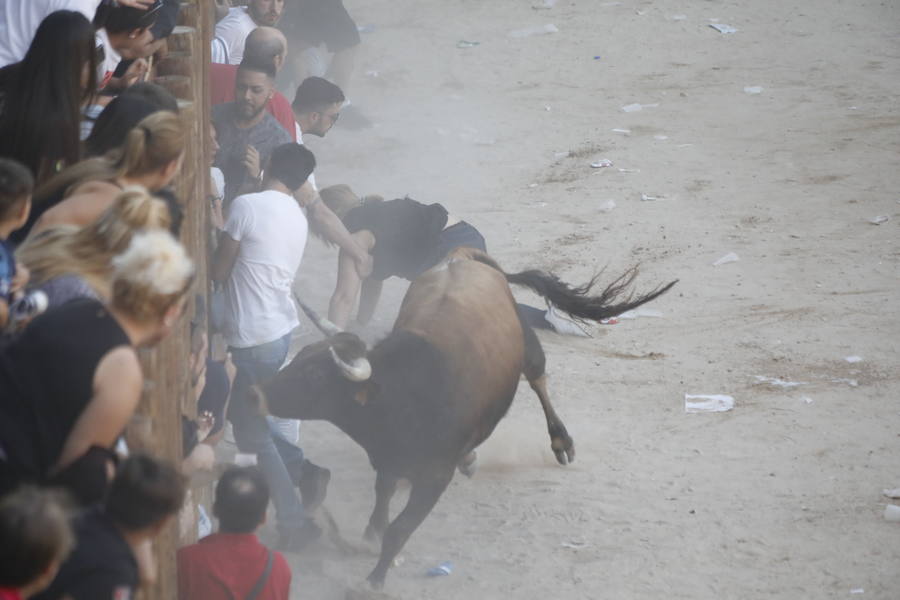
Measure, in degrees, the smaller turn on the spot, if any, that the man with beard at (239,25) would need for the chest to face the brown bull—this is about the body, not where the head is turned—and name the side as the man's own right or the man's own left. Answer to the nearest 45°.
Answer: approximately 45° to the man's own right

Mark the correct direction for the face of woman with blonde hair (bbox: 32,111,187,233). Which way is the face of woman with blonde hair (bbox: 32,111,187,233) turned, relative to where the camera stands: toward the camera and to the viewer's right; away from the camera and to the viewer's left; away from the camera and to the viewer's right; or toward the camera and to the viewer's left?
away from the camera and to the viewer's right

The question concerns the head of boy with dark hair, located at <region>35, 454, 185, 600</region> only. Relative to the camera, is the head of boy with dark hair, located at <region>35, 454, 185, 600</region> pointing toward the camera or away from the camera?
away from the camera

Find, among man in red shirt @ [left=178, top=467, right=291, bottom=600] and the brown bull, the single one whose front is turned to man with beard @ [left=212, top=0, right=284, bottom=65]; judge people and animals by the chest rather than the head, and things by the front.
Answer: the man in red shirt

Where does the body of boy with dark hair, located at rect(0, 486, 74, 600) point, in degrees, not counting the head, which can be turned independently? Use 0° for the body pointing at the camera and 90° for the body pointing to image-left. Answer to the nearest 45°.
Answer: approximately 225°

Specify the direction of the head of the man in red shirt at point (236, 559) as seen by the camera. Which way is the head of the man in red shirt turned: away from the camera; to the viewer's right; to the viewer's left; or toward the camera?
away from the camera

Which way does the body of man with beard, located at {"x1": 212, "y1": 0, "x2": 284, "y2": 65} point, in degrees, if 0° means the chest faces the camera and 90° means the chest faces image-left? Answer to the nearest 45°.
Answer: approximately 315°

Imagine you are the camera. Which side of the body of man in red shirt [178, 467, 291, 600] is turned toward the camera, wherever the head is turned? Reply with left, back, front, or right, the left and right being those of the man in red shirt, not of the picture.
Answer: back
